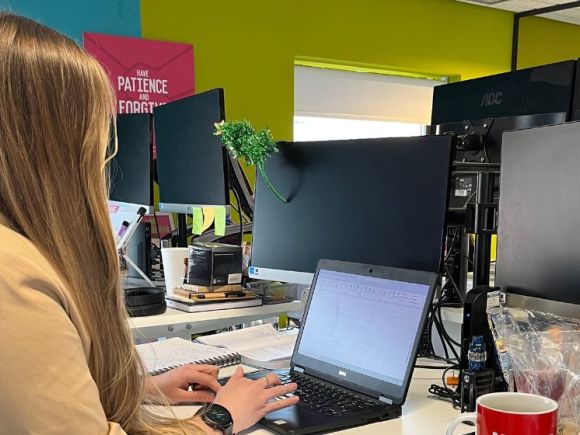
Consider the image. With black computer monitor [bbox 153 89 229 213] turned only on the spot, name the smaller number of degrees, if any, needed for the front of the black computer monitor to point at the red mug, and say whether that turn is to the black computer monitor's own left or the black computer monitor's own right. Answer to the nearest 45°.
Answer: approximately 45° to the black computer monitor's own left

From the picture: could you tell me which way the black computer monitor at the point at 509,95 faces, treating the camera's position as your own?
facing away from the viewer and to the right of the viewer

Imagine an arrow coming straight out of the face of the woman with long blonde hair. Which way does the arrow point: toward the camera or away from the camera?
away from the camera

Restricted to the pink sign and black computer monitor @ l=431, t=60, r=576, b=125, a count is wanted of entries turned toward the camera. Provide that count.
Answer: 1

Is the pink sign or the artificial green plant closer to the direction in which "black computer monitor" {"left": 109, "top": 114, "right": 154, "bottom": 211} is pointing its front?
the artificial green plant

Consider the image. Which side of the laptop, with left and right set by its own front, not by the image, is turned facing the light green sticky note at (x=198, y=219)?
right

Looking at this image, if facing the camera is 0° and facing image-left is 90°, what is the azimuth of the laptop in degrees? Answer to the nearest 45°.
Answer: approximately 45°

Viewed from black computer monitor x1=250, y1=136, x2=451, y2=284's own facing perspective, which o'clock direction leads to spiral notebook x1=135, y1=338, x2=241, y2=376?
The spiral notebook is roughly at 1 o'clock from the black computer monitor.

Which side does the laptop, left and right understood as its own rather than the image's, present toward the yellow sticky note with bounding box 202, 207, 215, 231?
right

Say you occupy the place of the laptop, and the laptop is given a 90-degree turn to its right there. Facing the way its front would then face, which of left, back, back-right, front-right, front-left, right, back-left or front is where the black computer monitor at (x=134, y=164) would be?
front
